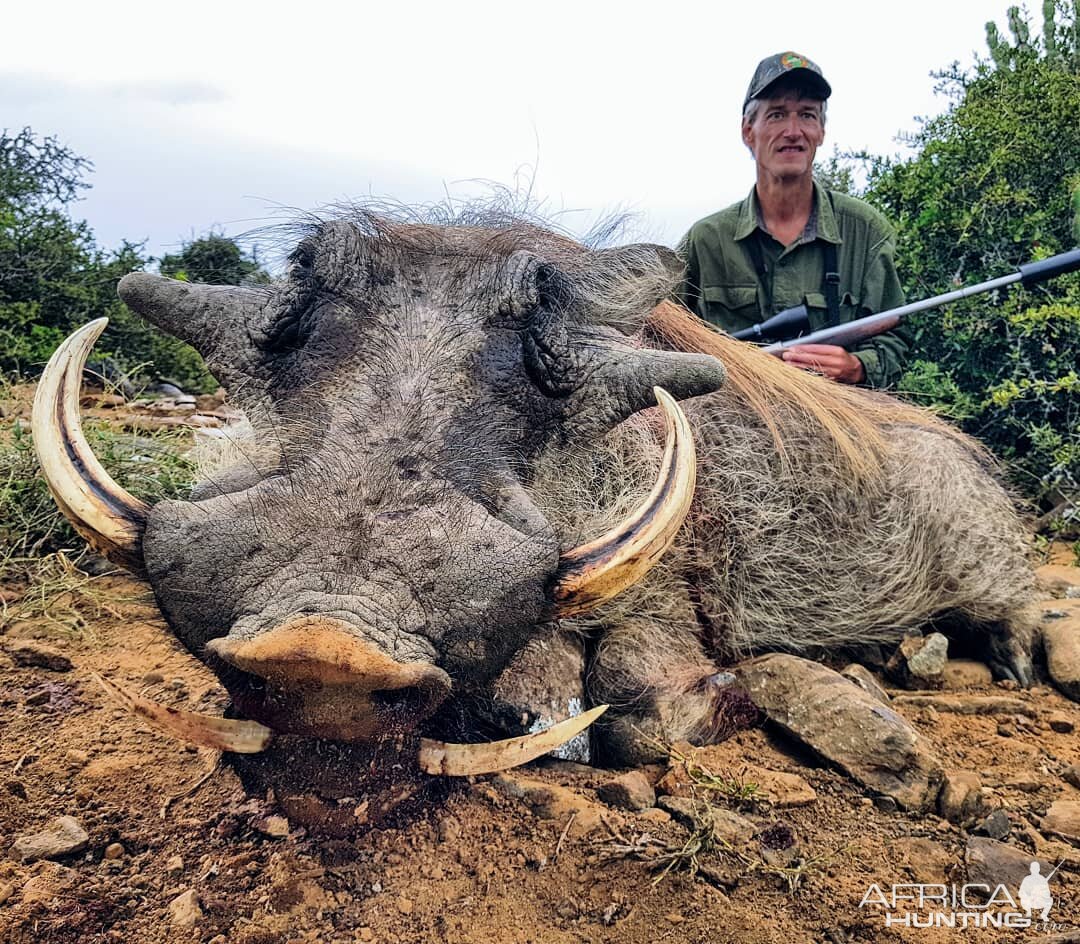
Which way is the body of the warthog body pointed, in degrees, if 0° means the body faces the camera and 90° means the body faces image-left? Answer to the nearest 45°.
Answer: approximately 45°

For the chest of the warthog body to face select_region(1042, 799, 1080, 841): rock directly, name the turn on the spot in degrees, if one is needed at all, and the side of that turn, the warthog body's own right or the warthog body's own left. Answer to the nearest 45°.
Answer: approximately 135° to the warthog body's own left

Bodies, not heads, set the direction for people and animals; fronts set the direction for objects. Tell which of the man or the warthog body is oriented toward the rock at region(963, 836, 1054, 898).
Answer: the man

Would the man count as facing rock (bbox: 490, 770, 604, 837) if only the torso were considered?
yes

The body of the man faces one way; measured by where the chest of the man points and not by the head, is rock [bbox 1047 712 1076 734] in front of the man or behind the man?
in front

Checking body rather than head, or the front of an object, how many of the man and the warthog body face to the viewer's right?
0

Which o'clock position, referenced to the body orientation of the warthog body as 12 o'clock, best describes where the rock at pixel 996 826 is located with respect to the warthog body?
The rock is roughly at 8 o'clock from the warthog body.

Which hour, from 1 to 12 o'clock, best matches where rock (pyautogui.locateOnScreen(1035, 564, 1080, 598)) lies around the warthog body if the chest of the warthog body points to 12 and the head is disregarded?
The rock is roughly at 6 o'clock from the warthog body.
